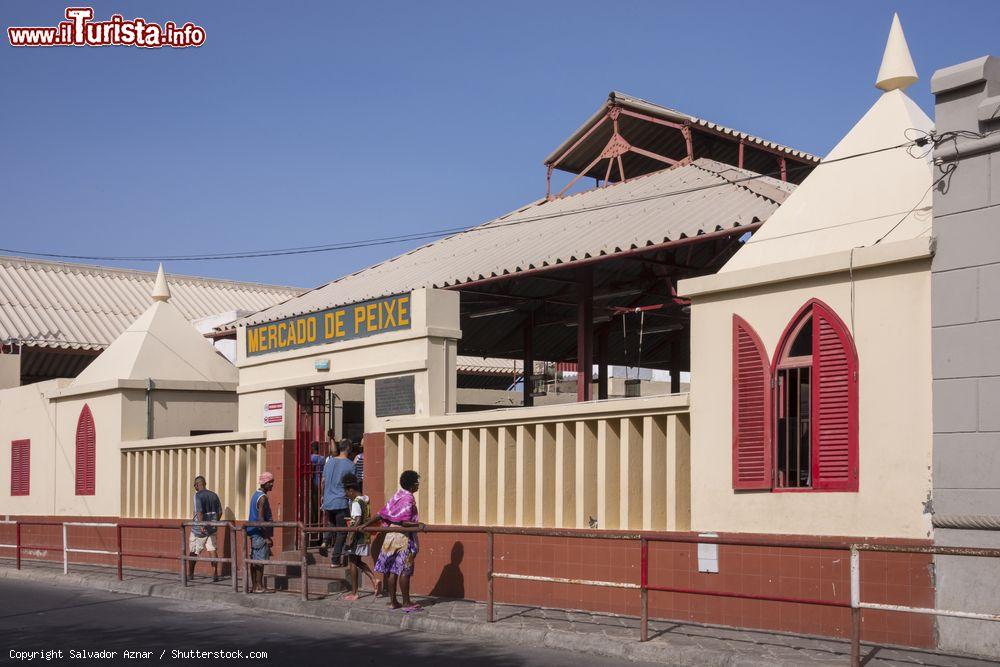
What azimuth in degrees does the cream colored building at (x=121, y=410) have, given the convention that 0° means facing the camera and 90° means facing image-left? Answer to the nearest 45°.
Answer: approximately 45°

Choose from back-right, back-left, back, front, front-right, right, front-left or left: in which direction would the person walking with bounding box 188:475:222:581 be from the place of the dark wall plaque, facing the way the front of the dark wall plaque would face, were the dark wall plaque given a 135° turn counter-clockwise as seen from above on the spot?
back-left

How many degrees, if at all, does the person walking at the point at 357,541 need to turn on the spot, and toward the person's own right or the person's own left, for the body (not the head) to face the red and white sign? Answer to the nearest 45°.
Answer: approximately 90° to the person's own right

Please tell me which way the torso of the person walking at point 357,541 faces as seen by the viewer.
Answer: to the viewer's left

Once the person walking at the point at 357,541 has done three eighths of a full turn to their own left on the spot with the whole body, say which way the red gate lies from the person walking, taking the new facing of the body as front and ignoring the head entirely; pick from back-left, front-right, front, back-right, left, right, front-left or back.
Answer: back-left

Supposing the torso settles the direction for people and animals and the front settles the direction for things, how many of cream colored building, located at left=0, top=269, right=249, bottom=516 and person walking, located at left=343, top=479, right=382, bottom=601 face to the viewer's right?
0
